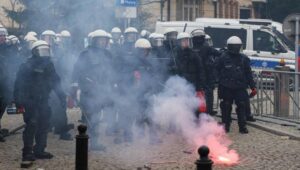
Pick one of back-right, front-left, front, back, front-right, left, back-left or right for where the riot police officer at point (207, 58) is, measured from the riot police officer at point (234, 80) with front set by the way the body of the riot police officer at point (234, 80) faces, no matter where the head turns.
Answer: back-right

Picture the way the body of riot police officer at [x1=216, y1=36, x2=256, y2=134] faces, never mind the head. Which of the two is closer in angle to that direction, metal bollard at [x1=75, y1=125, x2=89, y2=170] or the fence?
the metal bollard

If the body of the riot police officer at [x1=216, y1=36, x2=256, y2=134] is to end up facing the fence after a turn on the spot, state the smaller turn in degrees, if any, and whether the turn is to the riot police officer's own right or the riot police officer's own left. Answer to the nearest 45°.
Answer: approximately 135° to the riot police officer's own left

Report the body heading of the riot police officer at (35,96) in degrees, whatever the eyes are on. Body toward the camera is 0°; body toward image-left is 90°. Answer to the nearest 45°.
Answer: approximately 315°

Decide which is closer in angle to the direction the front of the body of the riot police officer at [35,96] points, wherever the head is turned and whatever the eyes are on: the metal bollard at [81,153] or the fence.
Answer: the metal bollard

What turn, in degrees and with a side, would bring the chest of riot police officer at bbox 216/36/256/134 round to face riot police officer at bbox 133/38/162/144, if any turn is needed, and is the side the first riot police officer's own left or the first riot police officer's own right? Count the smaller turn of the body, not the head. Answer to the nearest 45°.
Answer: approximately 45° to the first riot police officer's own right

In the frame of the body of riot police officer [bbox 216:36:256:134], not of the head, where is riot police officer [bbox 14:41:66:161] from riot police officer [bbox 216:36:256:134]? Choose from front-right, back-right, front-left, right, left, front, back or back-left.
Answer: front-right

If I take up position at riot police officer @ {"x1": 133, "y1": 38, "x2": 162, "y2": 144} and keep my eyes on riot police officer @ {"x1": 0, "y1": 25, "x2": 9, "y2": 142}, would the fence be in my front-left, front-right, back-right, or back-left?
back-right

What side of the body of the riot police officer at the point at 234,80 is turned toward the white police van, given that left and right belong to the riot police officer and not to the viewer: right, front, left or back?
back

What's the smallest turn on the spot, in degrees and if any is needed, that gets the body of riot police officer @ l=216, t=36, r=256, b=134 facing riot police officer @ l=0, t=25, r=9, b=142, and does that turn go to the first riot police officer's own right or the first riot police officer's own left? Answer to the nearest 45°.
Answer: approximately 90° to the first riot police officer's own right

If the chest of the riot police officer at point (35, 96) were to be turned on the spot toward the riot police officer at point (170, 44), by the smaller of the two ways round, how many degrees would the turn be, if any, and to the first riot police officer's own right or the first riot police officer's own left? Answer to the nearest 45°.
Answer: approximately 90° to the first riot police officer's own left
